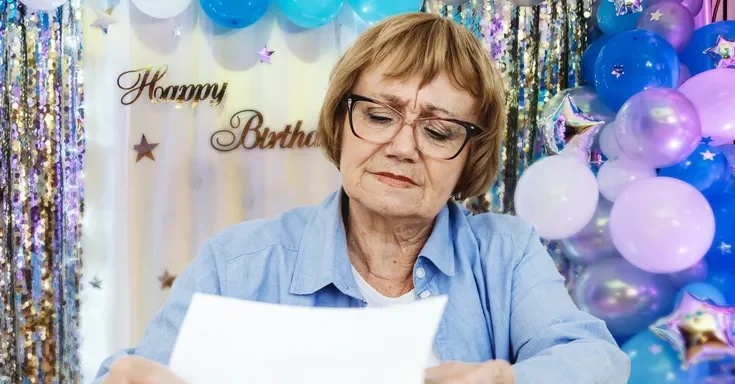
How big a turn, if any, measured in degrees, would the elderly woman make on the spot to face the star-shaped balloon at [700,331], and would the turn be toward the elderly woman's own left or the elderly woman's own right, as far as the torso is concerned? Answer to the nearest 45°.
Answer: approximately 135° to the elderly woman's own left

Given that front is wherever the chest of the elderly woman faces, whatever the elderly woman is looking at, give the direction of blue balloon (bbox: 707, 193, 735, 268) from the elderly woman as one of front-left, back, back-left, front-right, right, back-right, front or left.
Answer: back-left

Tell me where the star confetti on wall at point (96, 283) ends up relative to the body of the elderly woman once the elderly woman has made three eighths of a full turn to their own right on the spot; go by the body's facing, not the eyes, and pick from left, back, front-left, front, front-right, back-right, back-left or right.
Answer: front

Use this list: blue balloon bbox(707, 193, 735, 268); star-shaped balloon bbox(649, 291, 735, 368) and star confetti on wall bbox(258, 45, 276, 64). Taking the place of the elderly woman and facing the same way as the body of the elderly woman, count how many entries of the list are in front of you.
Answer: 0

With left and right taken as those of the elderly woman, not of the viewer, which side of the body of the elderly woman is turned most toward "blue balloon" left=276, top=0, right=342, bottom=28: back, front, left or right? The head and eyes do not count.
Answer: back

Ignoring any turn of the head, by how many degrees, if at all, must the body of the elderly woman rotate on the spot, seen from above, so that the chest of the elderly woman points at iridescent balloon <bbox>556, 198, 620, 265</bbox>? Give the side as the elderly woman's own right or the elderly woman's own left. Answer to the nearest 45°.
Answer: approximately 135° to the elderly woman's own left

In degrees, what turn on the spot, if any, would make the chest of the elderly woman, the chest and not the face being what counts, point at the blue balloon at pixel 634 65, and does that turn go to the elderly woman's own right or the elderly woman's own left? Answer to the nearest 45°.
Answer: approximately 135° to the elderly woman's own left

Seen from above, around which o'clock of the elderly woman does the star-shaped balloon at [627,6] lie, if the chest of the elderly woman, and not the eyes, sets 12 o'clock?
The star-shaped balloon is roughly at 7 o'clock from the elderly woman.

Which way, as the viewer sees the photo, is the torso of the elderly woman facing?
toward the camera

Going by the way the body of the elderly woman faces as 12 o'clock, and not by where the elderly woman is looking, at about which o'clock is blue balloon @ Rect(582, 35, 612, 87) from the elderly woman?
The blue balloon is roughly at 7 o'clock from the elderly woman.

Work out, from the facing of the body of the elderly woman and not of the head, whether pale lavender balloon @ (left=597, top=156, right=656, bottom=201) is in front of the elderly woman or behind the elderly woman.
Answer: behind

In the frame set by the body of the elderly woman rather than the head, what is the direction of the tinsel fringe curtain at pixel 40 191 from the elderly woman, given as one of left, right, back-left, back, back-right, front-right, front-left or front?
back-right
